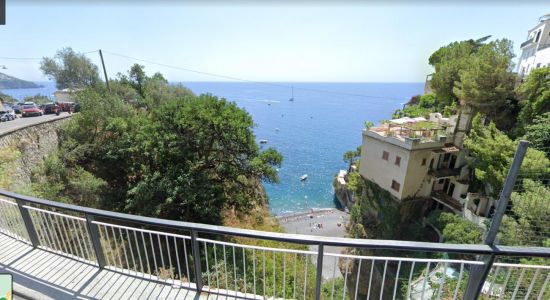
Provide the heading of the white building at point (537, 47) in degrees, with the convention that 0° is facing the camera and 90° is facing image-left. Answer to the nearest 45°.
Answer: approximately 45°

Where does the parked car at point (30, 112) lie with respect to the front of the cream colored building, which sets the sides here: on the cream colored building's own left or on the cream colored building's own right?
on the cream colored building's own right

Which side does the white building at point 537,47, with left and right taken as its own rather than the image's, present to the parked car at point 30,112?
front

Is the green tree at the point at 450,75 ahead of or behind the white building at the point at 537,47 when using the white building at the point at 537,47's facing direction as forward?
ahead

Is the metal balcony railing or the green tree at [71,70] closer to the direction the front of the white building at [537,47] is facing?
the green tree

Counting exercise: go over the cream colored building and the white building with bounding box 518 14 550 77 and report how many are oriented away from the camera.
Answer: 0

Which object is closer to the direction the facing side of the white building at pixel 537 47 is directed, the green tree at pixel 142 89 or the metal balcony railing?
the green tree

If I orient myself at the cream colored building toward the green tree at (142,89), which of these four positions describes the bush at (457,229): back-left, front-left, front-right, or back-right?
back-left

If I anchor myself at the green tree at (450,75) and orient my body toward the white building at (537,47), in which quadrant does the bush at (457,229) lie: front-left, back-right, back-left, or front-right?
back-right

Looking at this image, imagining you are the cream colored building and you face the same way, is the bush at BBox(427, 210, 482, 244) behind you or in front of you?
in front
